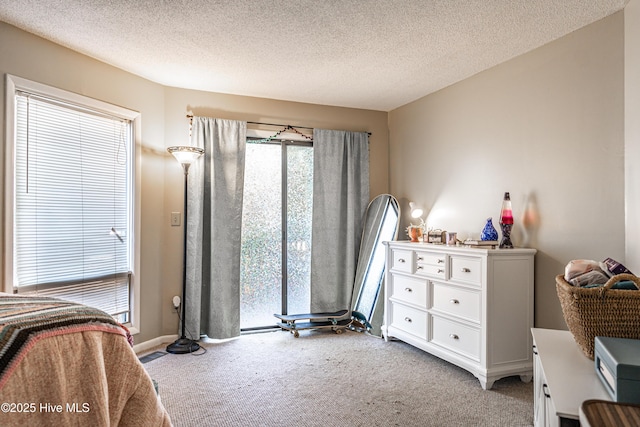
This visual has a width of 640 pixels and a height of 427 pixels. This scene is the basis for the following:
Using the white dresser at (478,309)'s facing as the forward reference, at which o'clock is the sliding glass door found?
The sliding glass door is roughly at 2 o'clock from the white dresser.

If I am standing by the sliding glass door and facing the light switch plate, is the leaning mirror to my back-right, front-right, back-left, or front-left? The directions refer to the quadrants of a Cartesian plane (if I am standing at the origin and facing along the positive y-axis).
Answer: back-left

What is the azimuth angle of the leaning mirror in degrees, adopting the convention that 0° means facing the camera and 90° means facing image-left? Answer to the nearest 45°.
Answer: approximately 45°

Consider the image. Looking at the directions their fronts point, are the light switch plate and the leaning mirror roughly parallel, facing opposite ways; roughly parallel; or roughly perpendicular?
roughly perpendicular

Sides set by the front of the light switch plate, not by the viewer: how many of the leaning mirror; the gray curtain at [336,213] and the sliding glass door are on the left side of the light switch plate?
3

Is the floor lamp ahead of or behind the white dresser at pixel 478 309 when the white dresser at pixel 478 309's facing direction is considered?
ahead

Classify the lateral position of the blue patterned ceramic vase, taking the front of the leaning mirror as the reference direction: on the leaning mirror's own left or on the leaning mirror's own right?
on the leaning mirror's own left
